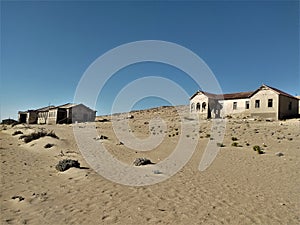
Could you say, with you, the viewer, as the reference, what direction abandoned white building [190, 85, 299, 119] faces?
facing the viewer and to the left of the viewer
